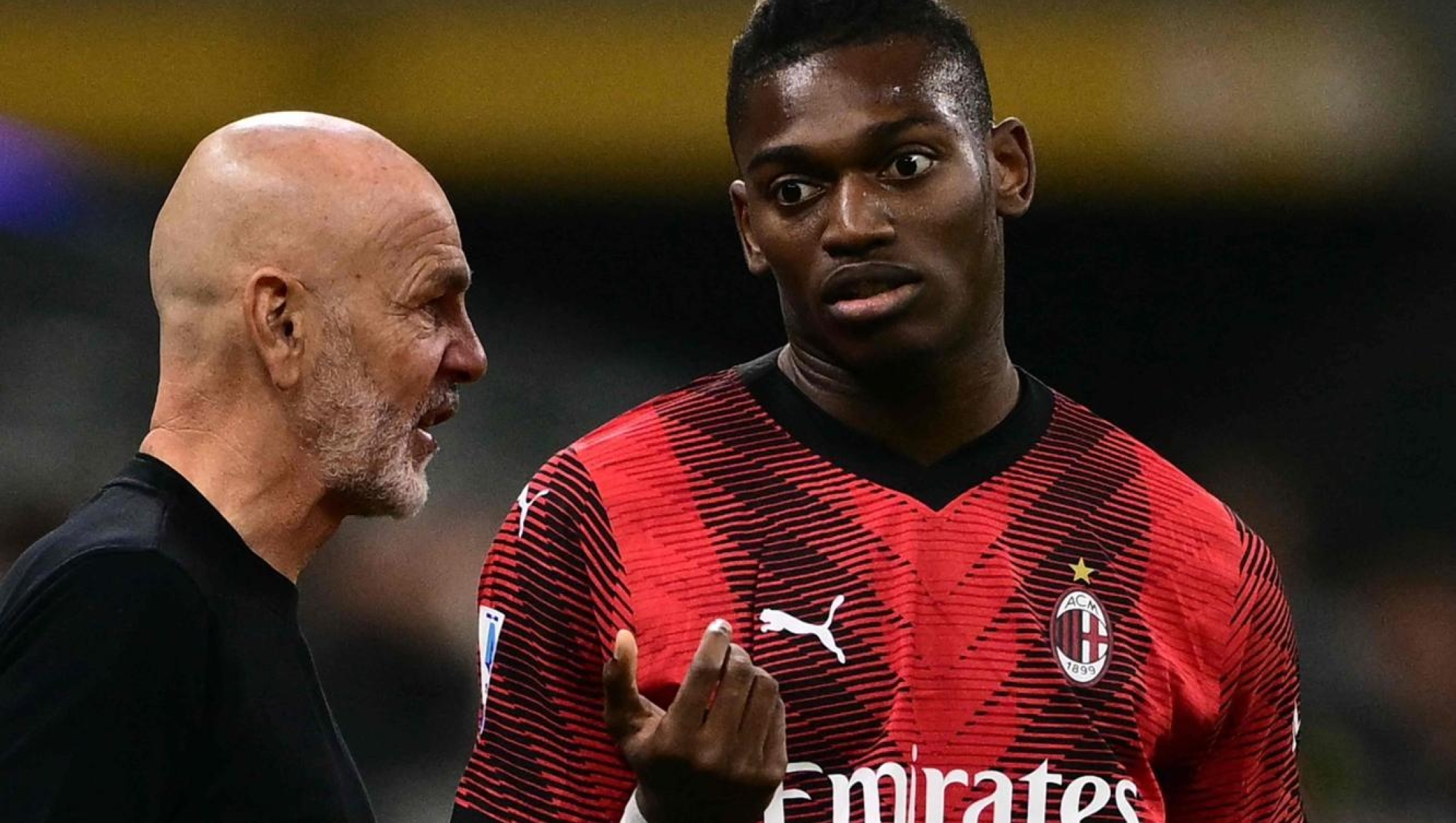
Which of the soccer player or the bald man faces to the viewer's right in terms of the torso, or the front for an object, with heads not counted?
the bald man

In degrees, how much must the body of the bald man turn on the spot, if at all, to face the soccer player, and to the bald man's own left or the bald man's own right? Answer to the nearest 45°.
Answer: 0° — they already face them

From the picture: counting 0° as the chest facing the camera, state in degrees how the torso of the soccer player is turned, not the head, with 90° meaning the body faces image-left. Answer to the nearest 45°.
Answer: approximately 0°

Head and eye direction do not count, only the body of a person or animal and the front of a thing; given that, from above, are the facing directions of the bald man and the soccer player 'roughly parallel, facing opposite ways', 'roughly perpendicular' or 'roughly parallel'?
roughly perpendicular

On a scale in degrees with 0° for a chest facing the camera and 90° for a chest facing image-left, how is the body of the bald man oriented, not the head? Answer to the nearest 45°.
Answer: approximately 270°

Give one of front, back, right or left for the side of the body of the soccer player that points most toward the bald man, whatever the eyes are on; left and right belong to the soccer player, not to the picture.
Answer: right

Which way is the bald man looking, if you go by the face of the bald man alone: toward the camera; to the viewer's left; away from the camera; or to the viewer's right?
to the viewer's right

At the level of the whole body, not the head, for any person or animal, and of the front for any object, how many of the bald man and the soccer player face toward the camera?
1

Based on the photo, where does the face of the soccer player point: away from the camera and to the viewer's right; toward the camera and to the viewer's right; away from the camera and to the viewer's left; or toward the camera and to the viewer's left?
toward the camera and to the viewer's left
